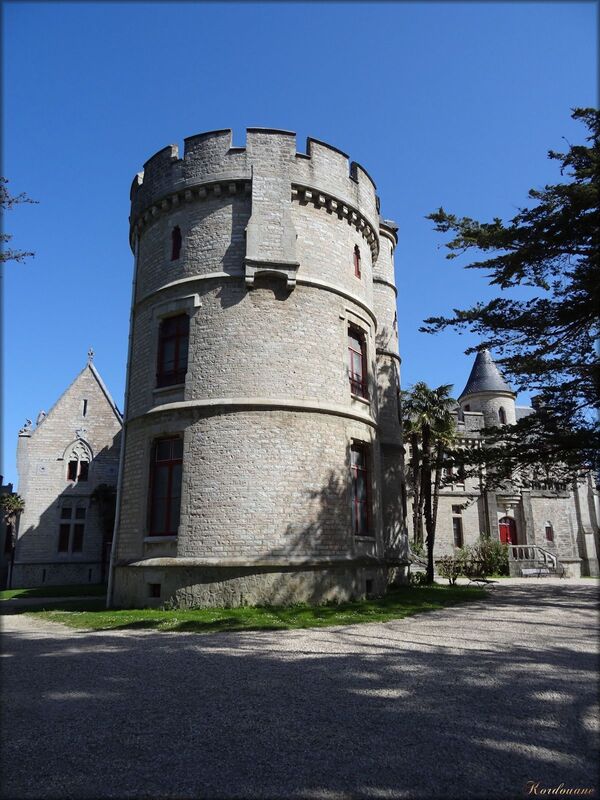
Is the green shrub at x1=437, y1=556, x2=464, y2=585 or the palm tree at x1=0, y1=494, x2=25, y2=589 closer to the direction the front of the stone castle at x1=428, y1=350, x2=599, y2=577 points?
the green shrub

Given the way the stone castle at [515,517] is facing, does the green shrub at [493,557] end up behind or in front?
in front

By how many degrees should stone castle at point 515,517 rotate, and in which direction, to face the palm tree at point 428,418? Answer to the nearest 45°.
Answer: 0° — it already faces it

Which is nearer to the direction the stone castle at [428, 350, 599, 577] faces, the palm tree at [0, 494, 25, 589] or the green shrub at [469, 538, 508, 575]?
the green shrub

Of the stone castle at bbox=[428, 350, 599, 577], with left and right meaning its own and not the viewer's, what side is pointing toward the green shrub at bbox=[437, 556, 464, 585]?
front

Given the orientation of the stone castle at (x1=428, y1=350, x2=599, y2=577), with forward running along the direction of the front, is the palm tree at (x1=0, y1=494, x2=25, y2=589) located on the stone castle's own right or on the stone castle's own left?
on the stone castle's own right

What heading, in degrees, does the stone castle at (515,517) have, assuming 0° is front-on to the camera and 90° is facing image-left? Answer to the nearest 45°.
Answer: approximately 0°

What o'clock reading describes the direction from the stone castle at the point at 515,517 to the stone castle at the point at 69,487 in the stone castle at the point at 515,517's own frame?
the stone castle at the point at 69,487 is roughly at 2 o'clock from the stone castle at the point at 515,517.

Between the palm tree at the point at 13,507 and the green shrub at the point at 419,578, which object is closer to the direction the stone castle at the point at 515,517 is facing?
the green shrub

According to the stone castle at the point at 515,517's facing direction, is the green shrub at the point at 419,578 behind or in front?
in front
